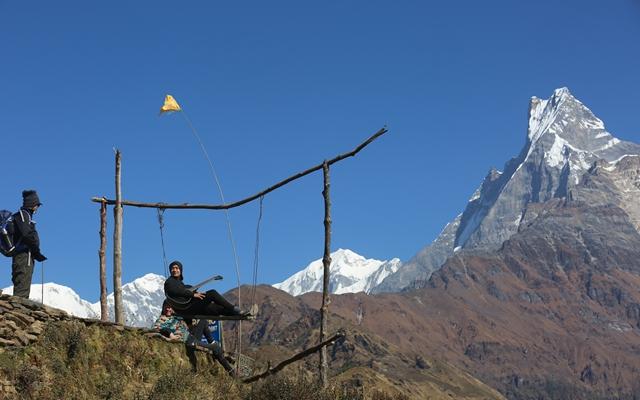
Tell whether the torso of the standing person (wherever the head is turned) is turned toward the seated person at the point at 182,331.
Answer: yes

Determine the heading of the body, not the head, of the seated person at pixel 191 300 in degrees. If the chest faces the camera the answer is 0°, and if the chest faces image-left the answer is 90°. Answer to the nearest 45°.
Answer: approximately 270°

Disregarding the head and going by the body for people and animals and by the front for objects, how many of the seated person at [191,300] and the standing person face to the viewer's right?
2

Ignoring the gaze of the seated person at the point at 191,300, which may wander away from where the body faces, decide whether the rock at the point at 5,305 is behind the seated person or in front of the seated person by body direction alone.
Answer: behind

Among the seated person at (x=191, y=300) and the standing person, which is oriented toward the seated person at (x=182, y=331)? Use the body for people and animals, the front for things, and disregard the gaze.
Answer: the standing person

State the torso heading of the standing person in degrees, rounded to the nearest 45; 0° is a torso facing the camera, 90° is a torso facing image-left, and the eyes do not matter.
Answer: approximately 270°

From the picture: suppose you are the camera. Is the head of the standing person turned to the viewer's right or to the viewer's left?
to the viewer's right

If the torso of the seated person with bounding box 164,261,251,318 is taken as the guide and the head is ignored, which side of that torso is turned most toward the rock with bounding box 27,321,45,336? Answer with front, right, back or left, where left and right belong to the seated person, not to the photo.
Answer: back
